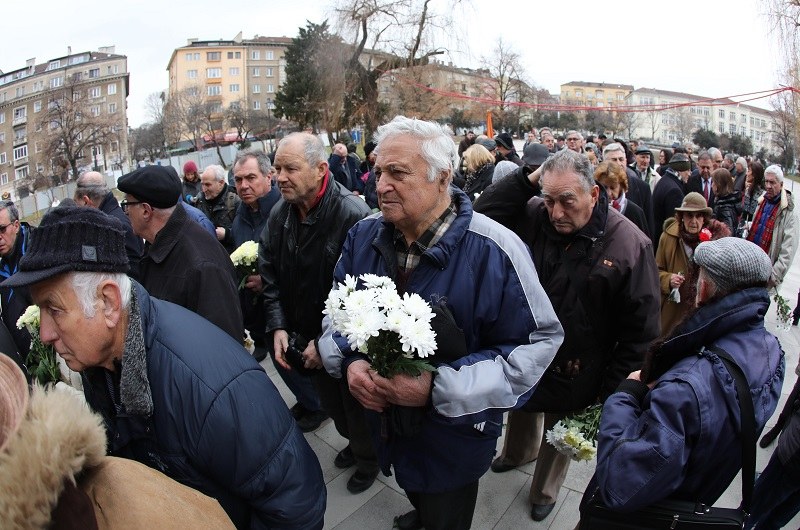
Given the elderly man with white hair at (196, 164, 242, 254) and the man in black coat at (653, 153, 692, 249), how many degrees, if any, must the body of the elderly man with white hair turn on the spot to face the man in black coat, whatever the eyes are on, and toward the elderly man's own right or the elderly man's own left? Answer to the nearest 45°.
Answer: approximately 135° to the elderly man's own left

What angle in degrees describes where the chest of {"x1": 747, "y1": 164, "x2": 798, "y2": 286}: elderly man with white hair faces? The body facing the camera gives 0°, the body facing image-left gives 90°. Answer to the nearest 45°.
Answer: approximately 45°

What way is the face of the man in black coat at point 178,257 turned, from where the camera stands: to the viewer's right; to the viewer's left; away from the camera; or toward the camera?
to the viewer's left

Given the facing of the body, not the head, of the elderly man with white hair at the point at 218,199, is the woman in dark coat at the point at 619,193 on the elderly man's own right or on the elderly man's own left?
on the elderly man's own left

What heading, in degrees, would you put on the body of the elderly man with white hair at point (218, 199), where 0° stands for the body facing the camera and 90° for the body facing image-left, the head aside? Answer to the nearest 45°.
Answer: approximately 45°

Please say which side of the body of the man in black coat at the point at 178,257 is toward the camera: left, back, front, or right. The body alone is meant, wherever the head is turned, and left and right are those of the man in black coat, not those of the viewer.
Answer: left

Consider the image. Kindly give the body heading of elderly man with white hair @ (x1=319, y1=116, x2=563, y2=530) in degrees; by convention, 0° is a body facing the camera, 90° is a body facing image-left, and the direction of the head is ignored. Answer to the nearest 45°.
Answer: approximately 45°
